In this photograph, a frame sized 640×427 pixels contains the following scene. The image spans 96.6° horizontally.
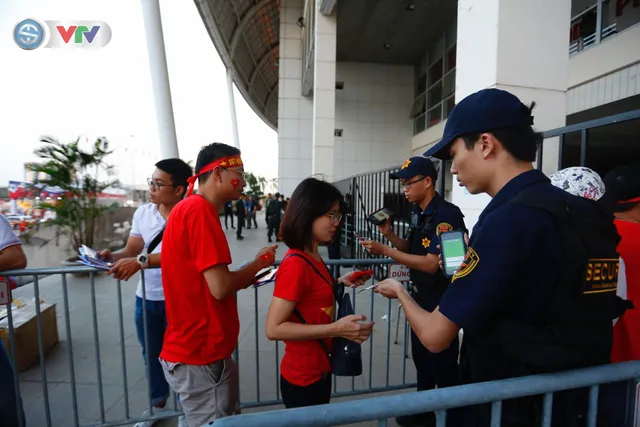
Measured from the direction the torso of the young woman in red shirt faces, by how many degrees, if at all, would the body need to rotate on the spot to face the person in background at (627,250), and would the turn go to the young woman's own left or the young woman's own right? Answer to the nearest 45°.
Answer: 0° — they already face them

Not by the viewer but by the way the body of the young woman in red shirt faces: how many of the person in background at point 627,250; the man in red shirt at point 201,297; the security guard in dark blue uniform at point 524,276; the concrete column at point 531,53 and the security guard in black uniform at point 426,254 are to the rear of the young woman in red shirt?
1

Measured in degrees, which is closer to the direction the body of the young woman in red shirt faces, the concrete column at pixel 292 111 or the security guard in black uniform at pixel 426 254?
the security guard in black uniform

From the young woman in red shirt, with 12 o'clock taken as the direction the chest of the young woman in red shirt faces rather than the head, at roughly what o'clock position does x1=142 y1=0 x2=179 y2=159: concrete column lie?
The concrete column is roughly at 8 o'clock from the young woman in red shirt.

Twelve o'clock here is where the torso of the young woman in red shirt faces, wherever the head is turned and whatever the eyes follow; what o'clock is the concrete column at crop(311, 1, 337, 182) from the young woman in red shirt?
The concrete column is roughly at 9 o'clock from the young woman in red shirt.

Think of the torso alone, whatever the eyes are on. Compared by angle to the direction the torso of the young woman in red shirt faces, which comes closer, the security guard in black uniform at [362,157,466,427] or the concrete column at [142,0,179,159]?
the security guard in black uniform

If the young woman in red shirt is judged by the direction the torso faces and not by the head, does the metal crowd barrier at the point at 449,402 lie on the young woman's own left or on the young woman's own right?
on the young woman's own right

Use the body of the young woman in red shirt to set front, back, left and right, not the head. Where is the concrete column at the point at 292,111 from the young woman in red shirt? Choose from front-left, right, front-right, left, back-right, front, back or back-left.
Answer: left

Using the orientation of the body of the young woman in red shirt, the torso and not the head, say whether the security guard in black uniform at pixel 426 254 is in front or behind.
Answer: in front

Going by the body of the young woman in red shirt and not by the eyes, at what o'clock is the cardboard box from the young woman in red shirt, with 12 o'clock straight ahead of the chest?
The cardboard box is roughly at 7 o'clock from the young woman in red shirt.

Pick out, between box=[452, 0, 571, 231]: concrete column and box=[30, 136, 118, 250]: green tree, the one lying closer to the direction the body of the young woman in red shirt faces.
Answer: the concrete column

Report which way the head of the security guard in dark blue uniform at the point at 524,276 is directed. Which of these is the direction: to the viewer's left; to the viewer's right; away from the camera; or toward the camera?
to the viewer's left

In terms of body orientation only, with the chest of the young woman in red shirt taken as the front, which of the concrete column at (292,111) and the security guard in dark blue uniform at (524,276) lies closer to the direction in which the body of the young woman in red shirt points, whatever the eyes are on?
the security guard in dark blue uniform

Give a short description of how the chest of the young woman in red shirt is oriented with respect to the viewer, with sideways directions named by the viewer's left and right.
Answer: facing to the right of the viewer

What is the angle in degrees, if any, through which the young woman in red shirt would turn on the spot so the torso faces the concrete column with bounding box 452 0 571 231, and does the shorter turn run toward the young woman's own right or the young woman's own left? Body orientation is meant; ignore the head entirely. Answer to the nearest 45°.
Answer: approximately 45° to the young woman's own left

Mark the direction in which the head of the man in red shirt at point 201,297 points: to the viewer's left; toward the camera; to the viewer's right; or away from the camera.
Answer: to the viewer's right
